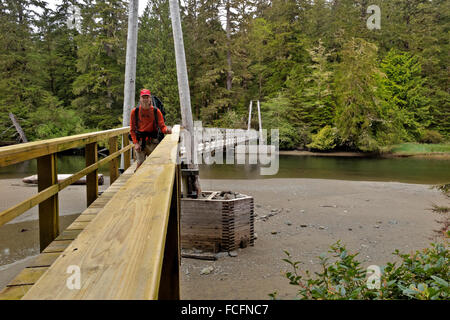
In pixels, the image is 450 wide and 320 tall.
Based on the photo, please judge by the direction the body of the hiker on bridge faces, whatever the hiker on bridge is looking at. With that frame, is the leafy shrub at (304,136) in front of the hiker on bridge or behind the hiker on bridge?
behind

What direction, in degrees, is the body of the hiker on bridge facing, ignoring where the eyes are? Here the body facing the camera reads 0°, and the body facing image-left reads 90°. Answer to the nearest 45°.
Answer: approximately 0°

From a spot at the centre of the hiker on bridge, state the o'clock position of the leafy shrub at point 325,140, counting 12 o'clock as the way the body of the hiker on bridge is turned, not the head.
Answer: The leafy shrub is roughly at 7 o'clock from the hiker on bridge.

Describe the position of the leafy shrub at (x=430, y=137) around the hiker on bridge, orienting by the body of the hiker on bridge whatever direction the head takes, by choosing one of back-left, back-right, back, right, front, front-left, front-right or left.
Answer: back-left
